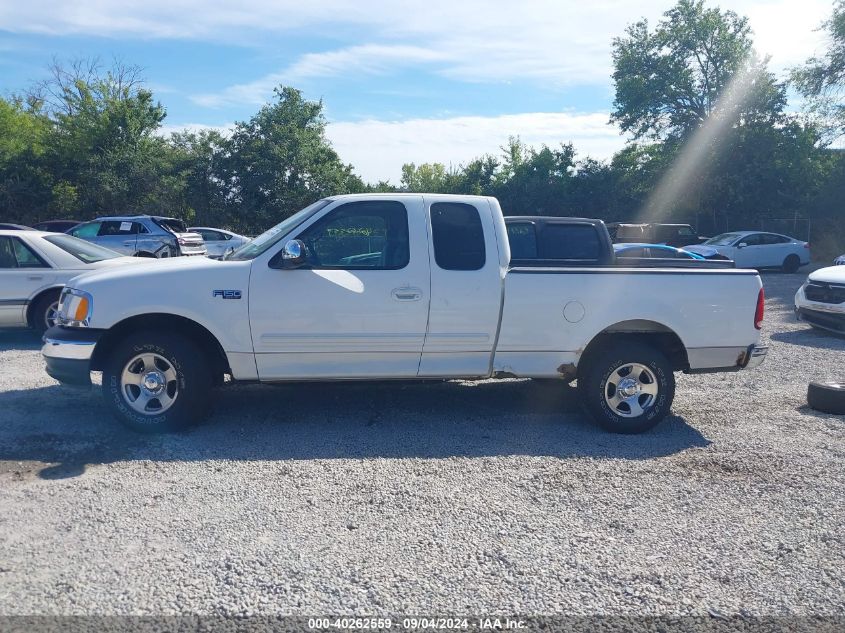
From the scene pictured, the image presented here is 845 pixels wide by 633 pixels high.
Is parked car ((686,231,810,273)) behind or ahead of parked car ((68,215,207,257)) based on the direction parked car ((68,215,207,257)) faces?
behind

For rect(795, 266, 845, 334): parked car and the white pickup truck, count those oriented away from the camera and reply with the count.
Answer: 0

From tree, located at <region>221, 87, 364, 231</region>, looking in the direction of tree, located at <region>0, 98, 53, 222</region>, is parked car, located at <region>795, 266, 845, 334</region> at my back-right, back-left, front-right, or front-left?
back-left

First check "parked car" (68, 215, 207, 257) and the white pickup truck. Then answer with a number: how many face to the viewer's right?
0

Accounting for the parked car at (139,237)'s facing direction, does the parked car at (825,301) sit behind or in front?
behind

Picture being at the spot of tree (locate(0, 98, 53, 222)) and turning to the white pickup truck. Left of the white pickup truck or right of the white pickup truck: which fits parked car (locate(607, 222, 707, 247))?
left

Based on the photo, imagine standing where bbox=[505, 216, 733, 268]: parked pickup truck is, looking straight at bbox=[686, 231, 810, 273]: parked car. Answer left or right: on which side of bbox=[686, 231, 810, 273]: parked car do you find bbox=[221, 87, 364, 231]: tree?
left

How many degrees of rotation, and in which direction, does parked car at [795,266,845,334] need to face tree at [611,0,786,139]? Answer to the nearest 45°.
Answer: approximately 135° to its right

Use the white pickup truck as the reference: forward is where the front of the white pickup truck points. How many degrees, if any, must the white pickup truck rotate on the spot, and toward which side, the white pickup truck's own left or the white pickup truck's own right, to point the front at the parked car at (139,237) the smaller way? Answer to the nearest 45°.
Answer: approximately 45° to the white pickup truck's own right

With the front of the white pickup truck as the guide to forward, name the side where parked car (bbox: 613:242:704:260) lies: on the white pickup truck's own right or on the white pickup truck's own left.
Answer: on the white pickup truck's own right

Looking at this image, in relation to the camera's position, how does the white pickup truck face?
facing to the left of the viewer

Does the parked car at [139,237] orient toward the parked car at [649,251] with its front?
no
